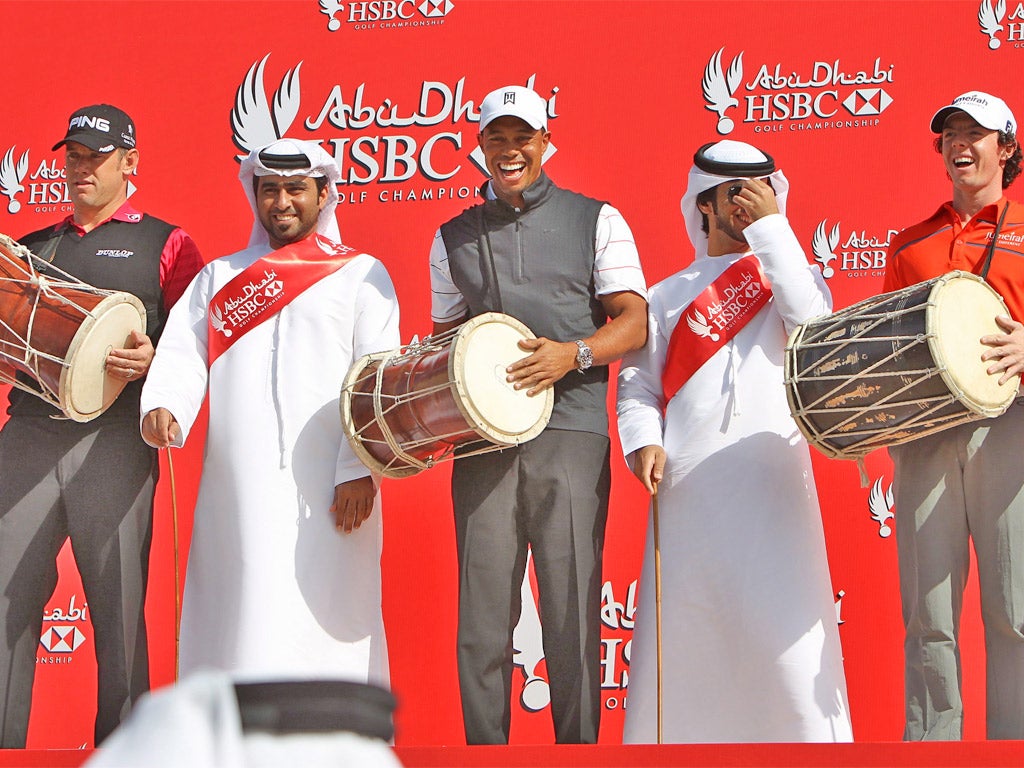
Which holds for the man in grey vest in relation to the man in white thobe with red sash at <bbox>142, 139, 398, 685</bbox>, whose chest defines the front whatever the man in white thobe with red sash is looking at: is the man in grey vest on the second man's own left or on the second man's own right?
on the second man's own left

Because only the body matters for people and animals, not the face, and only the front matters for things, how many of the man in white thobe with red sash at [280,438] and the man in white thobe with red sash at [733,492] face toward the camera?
2

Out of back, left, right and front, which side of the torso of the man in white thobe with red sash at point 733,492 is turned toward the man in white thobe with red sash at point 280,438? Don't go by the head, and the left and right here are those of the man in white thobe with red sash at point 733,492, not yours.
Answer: right

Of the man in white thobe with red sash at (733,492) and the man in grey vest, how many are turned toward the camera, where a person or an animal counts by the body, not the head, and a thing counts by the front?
2

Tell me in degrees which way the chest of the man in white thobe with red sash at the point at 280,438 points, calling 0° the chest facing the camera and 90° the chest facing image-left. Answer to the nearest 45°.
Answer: approximately 0°

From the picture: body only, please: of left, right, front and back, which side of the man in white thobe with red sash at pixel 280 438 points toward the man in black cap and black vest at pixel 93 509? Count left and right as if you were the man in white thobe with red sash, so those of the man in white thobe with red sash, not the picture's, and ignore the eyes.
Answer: right

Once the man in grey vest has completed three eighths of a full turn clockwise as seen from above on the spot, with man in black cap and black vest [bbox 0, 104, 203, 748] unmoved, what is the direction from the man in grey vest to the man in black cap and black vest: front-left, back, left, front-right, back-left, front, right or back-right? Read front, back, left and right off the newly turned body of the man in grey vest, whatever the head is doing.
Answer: front-left

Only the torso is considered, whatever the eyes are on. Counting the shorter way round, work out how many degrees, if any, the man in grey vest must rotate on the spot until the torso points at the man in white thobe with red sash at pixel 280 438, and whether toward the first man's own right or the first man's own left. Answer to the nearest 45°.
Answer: approximately 90° to the first man's own right

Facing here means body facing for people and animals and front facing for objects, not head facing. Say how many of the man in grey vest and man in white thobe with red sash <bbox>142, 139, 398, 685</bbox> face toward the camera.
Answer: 2

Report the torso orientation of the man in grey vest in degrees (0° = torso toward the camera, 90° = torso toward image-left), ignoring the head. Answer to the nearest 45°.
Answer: approximately 0°
